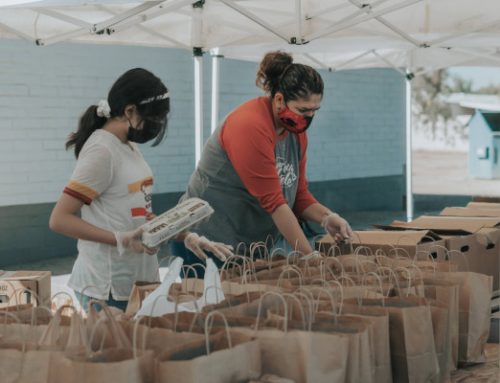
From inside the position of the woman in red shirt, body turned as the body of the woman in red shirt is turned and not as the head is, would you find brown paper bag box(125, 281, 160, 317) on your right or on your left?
on your right

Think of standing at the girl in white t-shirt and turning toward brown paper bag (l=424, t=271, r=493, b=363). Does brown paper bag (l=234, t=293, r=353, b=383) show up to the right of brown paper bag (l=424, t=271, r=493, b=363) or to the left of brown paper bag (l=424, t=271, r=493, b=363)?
right

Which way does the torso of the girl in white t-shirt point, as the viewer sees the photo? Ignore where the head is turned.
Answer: to the viewer's right

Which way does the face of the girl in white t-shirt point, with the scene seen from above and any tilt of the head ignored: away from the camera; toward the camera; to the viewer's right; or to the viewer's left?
to the viewer's right

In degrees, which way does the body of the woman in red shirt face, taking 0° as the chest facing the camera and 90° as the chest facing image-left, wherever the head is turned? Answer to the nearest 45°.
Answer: approximately 315°

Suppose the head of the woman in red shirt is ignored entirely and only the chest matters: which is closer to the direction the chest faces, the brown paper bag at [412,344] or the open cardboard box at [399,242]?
the brown paper bag

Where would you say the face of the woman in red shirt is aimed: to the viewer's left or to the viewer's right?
to the viewer's right

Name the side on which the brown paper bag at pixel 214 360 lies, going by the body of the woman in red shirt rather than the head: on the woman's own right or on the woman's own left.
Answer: on the woman's own right

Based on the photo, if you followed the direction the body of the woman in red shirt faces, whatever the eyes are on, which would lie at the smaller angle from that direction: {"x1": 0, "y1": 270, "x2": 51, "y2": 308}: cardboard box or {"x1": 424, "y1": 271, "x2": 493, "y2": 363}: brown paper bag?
the brown paper bag
